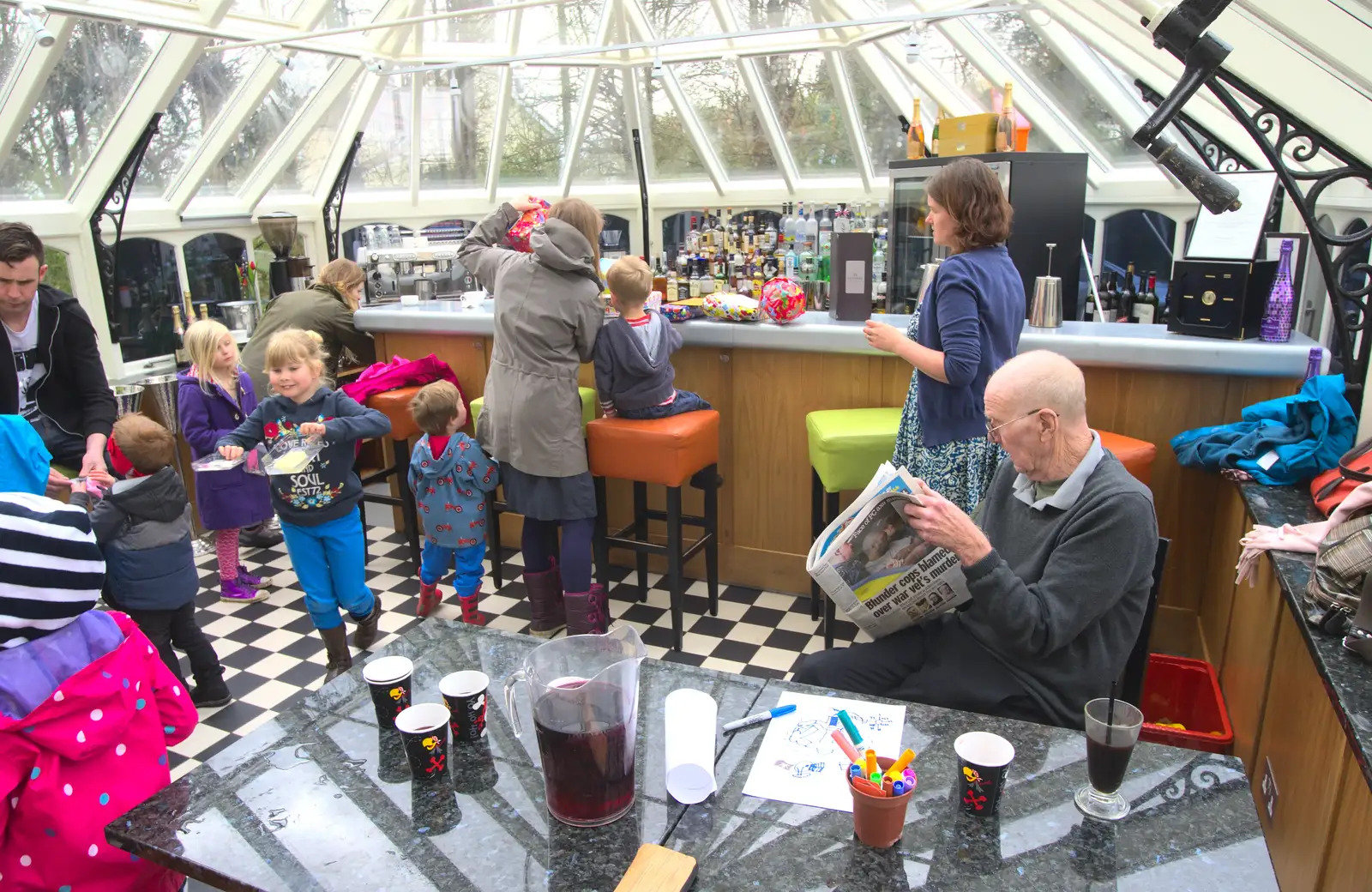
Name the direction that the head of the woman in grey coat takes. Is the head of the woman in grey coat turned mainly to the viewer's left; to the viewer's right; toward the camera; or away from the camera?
away from the camera

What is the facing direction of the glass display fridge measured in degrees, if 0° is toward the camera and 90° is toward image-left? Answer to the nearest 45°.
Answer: approximately 45°

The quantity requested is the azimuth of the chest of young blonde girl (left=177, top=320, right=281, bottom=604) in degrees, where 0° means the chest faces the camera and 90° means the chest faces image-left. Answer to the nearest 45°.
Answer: approximately 315°

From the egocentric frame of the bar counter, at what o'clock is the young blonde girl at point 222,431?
The young blonde girl is roughly at 3 o'clock from the bar counter.

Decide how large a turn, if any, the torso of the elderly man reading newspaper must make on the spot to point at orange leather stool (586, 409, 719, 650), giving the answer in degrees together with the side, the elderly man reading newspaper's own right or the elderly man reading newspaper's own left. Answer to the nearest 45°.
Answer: approximately 45° to the elderly man reading newspaper's own right

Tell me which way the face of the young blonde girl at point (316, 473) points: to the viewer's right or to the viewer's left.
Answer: to the viewer's left

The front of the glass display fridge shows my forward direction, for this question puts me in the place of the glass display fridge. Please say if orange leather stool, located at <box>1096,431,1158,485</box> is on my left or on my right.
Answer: on my left

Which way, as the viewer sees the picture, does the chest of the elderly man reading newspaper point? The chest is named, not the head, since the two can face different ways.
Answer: to the viewer's left

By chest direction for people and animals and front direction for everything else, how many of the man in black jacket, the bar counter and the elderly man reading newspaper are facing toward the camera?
2

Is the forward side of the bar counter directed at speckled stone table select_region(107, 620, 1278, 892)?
yes

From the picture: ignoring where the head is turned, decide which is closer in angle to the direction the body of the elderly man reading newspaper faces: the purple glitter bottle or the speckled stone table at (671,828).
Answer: the speckled stone table
